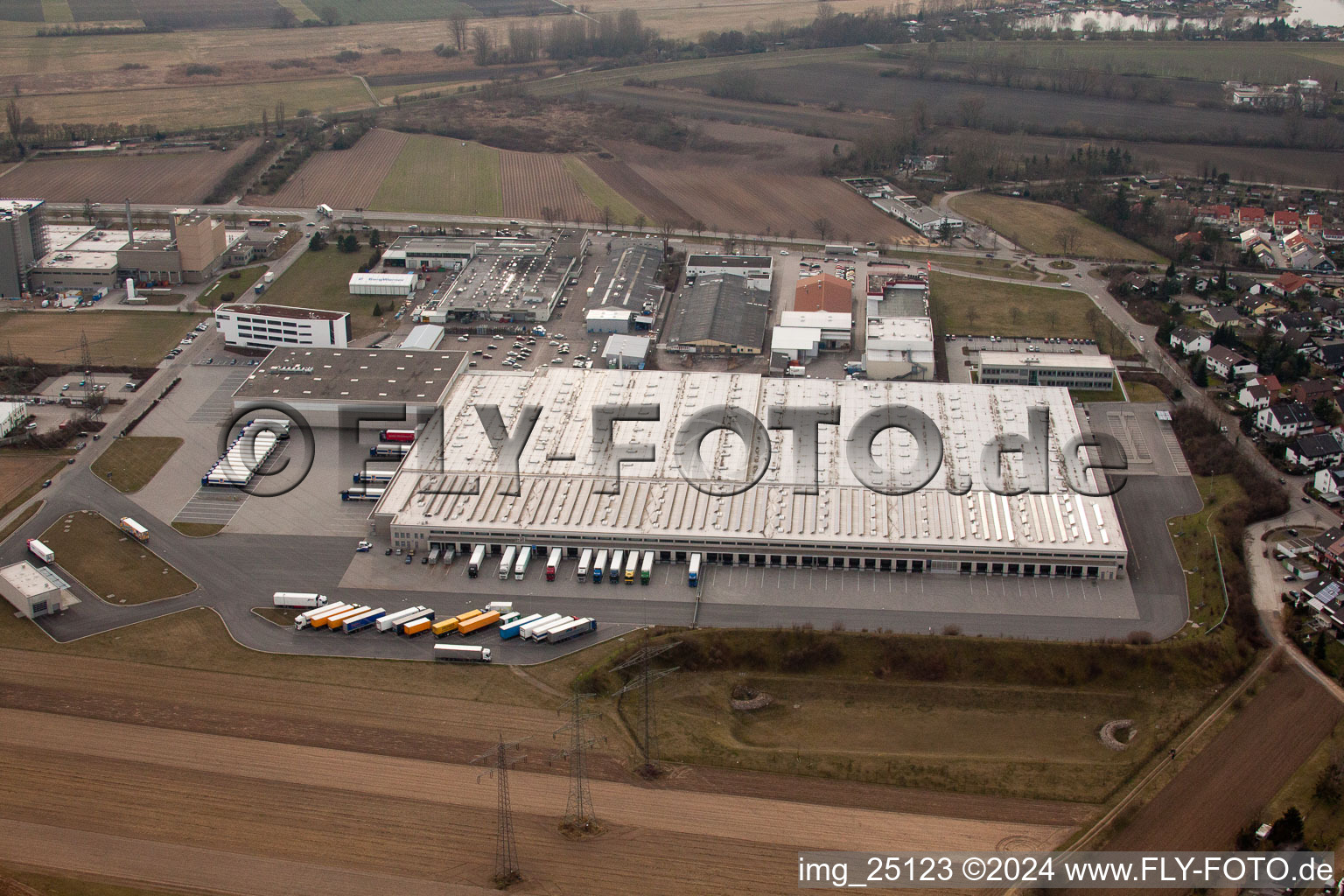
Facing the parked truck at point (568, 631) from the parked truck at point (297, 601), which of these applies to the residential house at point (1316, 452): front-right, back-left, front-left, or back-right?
front-left

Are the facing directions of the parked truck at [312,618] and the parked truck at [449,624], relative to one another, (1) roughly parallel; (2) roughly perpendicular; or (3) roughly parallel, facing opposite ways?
roughly parallel

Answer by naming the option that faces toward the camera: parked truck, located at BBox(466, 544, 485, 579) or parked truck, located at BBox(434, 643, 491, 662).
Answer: parked truck, located at BBox(466, 544, 485, 579)

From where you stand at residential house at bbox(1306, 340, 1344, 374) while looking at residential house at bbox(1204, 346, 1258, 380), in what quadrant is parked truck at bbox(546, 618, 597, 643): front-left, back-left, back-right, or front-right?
front-left

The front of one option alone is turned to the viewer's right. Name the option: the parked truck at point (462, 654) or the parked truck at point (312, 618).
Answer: the parked truck at point (462, 654)

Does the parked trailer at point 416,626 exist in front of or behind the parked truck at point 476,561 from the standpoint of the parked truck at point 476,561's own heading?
in front

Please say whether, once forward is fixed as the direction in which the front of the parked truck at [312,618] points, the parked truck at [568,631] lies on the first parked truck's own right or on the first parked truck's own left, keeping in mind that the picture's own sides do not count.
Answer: on the first parked truck's own left

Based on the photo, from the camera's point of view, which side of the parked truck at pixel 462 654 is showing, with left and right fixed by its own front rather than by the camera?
right

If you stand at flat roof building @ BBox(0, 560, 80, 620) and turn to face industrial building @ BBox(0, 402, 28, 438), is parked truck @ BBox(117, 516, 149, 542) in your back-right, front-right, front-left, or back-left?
front-right

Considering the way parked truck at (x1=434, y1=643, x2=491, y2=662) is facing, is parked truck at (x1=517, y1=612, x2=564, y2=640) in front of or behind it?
in front

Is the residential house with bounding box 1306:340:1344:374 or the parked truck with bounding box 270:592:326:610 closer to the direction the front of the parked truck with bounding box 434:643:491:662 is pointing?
the residential house

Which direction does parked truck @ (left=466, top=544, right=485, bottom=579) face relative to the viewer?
toward the camera

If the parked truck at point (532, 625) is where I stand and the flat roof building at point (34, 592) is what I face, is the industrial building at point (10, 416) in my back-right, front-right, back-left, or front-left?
front-right

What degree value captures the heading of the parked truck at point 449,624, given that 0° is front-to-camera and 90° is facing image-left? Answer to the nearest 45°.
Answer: approximately 45°
